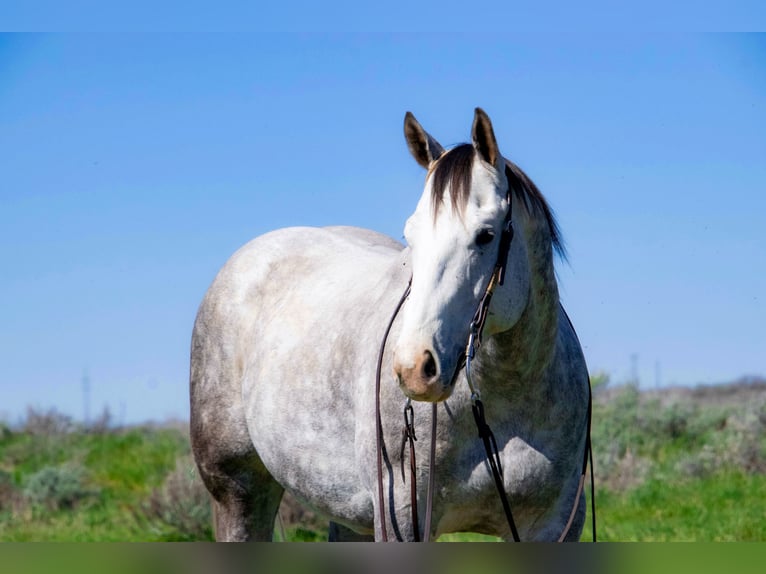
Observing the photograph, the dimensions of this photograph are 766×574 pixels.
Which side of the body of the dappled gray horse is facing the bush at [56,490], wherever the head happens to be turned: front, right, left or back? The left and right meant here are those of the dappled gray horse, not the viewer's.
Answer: back

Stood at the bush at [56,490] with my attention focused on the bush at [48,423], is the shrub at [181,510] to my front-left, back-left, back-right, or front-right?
back-right

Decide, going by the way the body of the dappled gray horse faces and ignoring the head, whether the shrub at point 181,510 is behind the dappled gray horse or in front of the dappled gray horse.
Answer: behind

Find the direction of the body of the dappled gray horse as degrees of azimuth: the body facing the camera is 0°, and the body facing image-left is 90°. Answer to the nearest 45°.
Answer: approximately 315°

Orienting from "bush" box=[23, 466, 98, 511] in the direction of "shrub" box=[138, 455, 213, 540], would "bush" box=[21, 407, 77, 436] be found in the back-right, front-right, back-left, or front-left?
back-left

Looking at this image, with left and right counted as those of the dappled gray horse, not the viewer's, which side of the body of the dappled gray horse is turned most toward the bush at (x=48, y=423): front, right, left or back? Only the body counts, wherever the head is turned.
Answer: back
